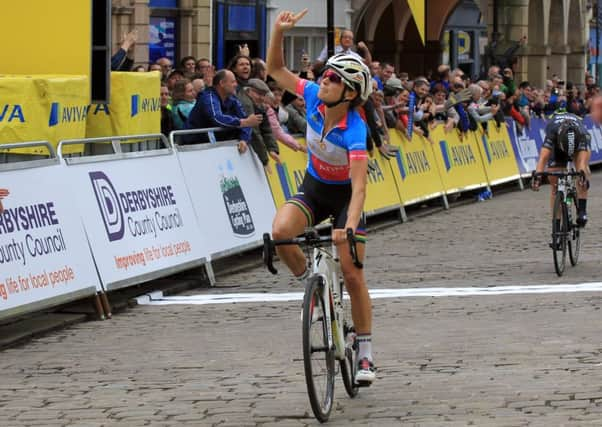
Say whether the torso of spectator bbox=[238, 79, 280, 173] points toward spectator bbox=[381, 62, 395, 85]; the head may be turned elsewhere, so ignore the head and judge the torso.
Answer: no

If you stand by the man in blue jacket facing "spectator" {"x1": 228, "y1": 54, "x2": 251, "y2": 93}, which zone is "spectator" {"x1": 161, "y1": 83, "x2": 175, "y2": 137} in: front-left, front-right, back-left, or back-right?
front-left

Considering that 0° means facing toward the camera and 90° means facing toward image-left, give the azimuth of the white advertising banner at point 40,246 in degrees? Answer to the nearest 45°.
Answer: approximately 315°

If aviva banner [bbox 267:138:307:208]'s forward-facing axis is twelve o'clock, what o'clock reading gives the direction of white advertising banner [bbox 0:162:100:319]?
The white advertising banner is roughly at 2 o'clock from the aviva banner.

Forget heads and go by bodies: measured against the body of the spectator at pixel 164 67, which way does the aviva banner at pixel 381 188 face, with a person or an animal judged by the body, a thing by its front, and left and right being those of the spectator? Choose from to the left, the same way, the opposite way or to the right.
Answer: the same way

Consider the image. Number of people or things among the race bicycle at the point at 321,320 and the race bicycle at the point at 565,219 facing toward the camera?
2

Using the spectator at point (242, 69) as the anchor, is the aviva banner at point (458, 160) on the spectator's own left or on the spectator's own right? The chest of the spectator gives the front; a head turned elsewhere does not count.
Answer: on the spectator's own left

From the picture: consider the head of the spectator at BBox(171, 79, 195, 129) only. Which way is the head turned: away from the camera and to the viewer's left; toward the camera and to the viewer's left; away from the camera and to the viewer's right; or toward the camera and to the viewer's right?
toward the camera and to the viewer's right

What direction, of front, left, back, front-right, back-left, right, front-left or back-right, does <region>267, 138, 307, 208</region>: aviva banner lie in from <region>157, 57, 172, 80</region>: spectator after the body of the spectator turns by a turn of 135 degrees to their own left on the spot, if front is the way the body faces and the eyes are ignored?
back-right

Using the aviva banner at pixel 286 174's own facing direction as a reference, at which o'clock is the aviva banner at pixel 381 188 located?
the aviva banner at pixel 381 188 is roughly at 8 o'clock from the aviva banner at pixel 286 174.

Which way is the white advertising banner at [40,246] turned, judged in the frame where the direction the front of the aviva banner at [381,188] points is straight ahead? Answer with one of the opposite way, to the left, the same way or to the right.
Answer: the same way

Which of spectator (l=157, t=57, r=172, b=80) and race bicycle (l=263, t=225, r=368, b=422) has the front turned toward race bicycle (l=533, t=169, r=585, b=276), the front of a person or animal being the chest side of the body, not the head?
the spectator

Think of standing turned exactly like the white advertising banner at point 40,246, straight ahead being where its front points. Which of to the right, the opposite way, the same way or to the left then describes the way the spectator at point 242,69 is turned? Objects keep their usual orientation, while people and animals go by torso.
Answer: the same way

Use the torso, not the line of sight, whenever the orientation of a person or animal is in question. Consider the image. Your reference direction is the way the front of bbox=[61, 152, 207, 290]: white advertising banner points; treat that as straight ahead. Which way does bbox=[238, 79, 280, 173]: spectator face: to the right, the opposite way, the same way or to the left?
the same way

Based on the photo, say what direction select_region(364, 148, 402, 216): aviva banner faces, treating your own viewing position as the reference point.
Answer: facing the viewer and to the right of the viewer

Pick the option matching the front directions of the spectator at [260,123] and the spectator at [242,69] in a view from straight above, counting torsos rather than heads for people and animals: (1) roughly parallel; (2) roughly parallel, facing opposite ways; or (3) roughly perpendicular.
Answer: roughly parallel

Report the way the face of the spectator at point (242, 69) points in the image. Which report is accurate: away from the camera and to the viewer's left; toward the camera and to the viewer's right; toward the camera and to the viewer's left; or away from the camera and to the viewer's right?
toward the camera and to the viewer's right

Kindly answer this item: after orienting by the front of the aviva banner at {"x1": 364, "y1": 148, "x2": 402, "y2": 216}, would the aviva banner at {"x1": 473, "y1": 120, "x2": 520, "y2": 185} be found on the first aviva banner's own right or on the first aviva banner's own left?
on the first aviva banner's own left

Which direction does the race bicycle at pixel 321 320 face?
toward the camera

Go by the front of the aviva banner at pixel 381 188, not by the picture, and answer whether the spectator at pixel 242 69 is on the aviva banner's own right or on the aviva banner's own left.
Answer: on the aviva banner's own right
